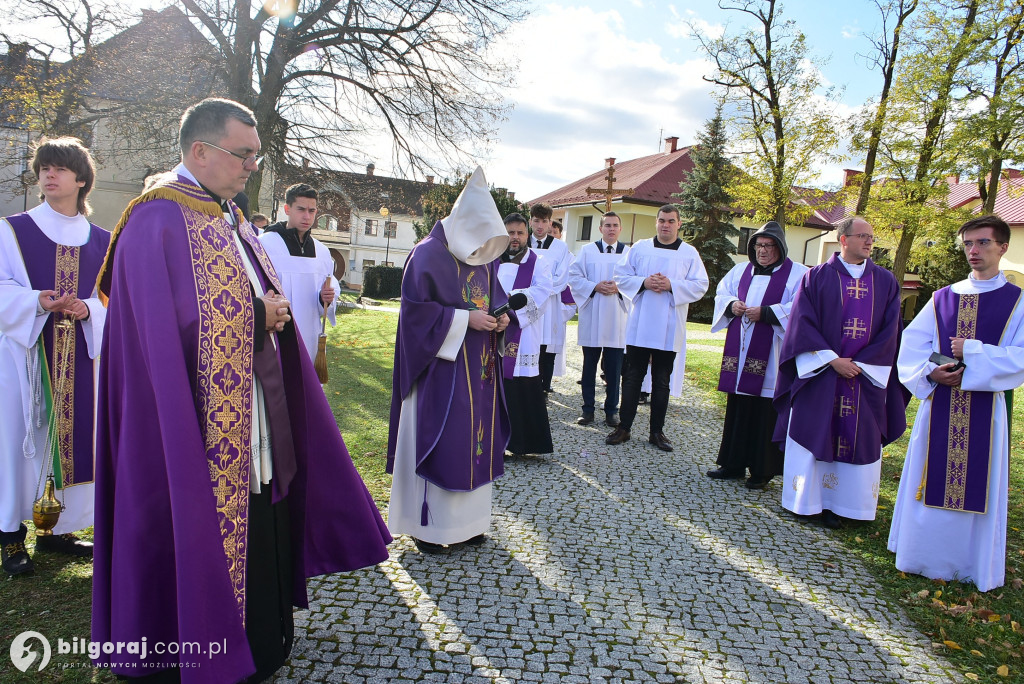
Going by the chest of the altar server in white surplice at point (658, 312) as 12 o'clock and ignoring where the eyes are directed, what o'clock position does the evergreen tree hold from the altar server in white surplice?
The evergreen tree is roughly at 6 o'clock from the altar server in white surplice.

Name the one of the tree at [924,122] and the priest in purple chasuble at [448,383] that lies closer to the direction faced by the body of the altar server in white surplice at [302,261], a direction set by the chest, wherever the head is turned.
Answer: the priest in purple chasuble

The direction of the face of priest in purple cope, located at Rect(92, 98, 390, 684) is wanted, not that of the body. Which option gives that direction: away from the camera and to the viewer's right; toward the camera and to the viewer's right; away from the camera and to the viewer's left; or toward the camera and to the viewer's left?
toward the camera and to the viewer's right

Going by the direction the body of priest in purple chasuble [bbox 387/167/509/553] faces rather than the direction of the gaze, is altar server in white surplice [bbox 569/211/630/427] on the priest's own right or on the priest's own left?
on the priest's own left

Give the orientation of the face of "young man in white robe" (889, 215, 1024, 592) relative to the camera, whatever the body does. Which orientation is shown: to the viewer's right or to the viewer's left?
to the viewer's left

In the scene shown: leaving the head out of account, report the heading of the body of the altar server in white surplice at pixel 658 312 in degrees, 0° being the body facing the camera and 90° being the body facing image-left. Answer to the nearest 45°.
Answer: approximately 0°

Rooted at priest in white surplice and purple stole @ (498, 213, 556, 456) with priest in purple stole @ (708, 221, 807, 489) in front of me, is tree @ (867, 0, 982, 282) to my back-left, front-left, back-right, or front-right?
front-left

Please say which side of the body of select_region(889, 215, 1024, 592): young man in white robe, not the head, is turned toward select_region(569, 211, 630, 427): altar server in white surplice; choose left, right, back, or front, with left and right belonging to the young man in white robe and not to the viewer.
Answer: right

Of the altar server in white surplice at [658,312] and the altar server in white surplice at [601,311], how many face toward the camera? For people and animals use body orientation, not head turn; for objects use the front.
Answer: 2

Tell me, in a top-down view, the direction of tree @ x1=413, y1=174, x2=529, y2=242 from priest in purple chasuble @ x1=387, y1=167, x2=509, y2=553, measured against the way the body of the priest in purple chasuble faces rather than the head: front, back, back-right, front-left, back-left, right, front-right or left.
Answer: back-left

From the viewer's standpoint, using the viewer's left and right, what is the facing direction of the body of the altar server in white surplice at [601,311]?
facing the viewer

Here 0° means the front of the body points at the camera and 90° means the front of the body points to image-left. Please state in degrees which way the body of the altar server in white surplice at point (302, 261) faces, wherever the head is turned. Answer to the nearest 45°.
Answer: approximately 315°

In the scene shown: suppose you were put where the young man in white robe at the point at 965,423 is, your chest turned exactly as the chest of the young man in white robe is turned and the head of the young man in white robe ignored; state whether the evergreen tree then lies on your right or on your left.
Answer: on your right

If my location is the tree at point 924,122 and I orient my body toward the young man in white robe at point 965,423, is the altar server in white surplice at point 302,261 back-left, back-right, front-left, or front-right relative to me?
front-right

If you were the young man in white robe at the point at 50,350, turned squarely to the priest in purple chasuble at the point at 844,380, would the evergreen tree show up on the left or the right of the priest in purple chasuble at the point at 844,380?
left

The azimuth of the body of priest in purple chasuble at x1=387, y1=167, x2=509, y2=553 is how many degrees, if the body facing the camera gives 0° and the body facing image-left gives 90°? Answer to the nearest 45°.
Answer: approximately 315°

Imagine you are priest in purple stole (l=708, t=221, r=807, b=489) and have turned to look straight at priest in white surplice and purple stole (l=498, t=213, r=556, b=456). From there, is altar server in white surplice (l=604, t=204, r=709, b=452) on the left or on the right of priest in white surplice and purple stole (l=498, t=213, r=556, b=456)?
right
